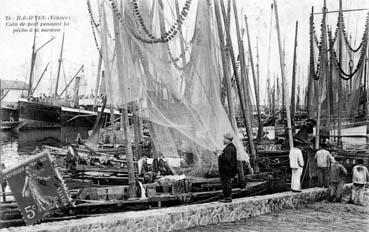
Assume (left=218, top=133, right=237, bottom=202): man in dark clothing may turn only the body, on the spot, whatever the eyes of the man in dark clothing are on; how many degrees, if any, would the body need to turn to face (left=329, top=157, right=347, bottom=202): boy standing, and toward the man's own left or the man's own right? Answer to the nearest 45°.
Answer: approximately 135° to the man's own right

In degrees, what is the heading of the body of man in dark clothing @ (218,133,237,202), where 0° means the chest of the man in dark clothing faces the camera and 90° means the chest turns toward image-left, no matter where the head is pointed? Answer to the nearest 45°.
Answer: approximately 90°

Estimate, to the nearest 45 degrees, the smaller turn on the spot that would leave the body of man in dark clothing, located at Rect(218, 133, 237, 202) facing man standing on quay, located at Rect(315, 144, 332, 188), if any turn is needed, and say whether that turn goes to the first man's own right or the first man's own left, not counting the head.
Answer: approximately 135° to the first man's own right
